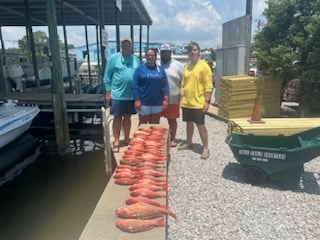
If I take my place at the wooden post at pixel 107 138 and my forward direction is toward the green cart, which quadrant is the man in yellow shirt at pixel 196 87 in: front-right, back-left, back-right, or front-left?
front-left

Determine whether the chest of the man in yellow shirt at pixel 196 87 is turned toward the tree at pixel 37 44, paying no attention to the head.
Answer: no

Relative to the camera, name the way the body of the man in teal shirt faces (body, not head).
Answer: toward the camera

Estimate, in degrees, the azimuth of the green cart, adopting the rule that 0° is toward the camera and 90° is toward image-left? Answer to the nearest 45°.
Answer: approximately 90°

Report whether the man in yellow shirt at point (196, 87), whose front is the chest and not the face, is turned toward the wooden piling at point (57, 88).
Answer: no

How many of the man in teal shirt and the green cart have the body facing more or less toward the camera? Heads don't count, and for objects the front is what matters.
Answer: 1

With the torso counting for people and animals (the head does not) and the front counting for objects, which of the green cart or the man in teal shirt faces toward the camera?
the man in teal shirt

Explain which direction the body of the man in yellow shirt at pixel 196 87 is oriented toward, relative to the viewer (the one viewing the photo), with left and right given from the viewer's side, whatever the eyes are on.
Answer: facing the viewer and to the left of the viewer

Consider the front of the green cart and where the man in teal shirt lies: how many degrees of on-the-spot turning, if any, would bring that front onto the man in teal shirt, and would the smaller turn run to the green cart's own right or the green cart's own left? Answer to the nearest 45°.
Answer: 0° — it already faces them

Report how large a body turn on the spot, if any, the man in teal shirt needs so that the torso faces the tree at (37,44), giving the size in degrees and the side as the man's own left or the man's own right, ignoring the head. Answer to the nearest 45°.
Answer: approximately 180°

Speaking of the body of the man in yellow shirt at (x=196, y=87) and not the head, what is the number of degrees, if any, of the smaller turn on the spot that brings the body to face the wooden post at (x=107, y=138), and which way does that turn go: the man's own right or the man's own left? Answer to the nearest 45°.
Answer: approximately 45° to the man's own right

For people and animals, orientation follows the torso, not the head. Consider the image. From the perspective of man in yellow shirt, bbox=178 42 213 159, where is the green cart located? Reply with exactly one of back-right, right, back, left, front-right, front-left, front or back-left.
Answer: left

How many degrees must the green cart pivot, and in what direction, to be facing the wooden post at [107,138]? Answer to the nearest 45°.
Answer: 0° — it already faces it
